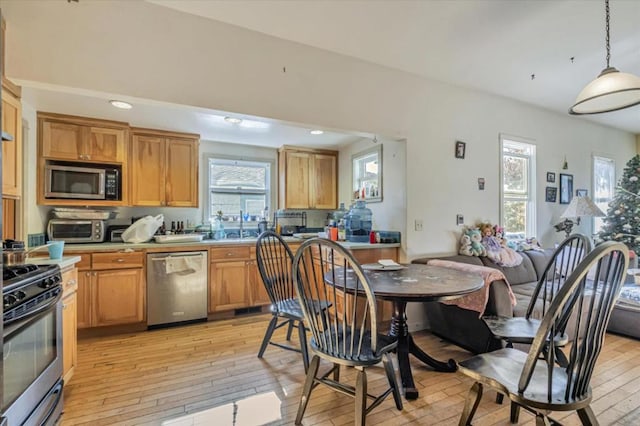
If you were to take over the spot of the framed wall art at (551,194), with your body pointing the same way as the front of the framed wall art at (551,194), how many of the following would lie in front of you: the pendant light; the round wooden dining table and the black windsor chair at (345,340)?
3

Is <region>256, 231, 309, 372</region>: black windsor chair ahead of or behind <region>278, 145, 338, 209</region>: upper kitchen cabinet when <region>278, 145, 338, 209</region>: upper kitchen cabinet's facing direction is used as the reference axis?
ahead

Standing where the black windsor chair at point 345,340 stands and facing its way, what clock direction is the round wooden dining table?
The round wooden dining table is roughly at 12 o'clock from the black windsor chair.

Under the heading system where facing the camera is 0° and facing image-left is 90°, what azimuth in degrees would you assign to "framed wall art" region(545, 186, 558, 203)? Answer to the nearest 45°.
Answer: approximately 0°

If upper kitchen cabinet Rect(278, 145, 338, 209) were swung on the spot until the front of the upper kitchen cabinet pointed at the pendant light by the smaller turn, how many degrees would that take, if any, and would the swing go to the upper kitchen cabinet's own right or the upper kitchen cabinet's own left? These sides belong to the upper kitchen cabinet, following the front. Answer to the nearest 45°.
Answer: approximately 45° to the upper kitchen cabinet's own left

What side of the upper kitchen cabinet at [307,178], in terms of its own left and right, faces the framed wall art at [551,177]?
left

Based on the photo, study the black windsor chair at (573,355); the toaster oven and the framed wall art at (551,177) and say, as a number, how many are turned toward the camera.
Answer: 2

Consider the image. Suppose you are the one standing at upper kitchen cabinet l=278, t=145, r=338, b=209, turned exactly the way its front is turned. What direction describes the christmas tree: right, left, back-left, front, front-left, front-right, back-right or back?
left
